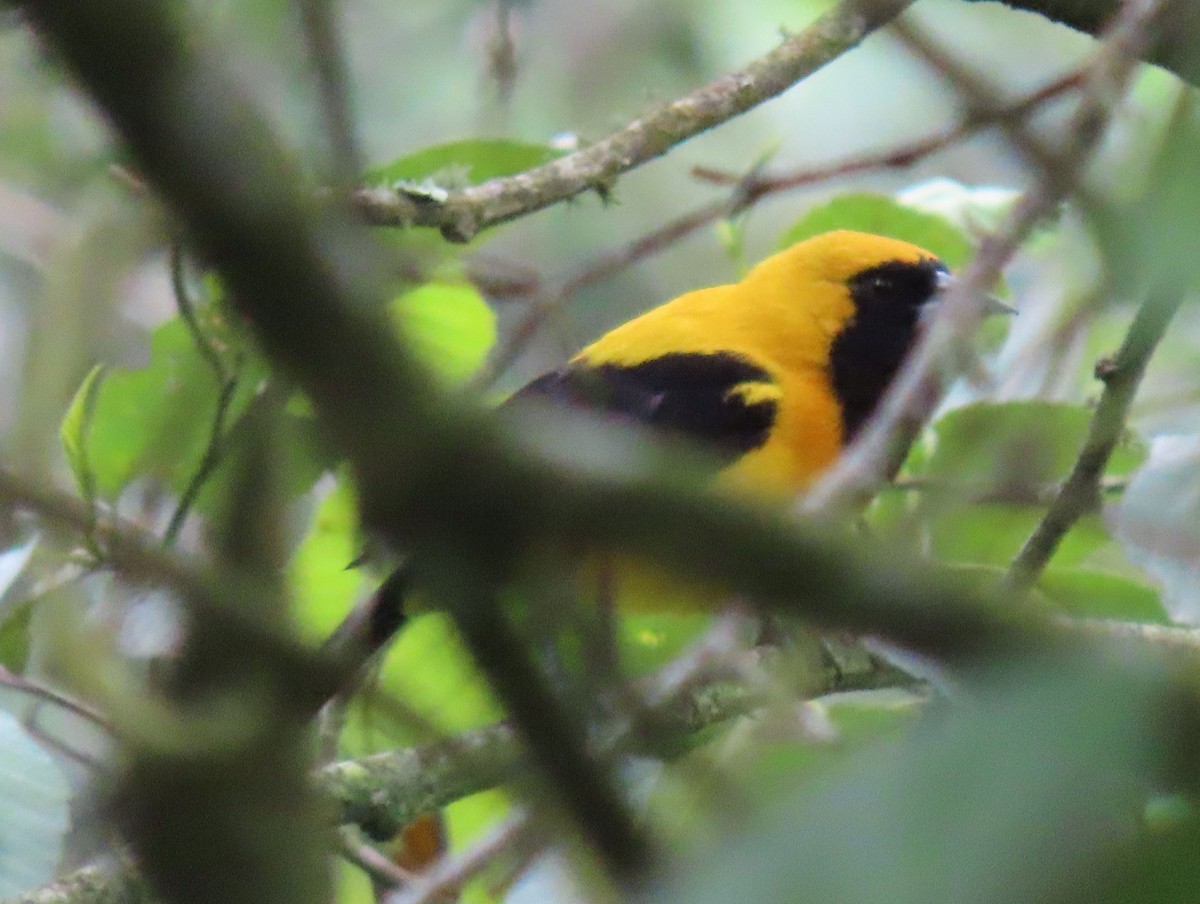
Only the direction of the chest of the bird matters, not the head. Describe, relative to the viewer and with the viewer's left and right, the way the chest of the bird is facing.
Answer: facing to the right of the viewer

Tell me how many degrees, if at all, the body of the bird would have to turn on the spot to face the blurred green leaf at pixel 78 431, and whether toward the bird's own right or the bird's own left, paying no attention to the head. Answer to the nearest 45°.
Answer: approximately 135° to the bird's own right

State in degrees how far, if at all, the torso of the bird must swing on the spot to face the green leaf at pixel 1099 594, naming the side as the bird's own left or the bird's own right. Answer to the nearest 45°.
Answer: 0° — it already faces it

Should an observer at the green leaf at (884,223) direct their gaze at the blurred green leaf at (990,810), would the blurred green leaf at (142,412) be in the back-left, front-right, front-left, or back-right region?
front-right

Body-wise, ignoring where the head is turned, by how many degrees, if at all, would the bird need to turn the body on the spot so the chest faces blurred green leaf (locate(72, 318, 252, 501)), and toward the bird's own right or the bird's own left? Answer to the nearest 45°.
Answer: approximately 135° to the bird's own right
